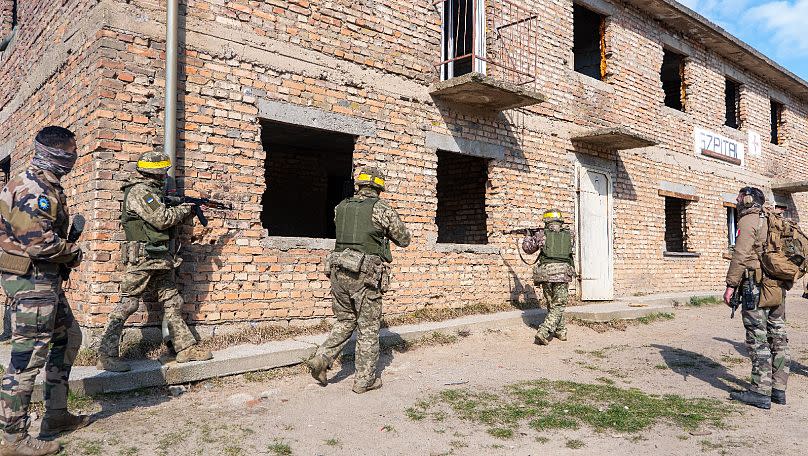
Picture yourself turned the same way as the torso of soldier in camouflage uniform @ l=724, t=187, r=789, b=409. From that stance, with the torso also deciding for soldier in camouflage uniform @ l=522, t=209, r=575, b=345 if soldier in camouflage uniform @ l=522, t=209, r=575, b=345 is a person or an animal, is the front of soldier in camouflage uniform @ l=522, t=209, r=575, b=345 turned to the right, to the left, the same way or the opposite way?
to the right

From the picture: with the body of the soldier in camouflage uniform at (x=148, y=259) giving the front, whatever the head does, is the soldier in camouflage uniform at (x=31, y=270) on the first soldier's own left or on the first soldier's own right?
on the first soldier's own right

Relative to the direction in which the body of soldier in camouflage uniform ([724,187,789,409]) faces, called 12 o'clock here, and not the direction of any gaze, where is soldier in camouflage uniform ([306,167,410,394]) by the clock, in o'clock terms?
soldier in camouflage uniform ([306,167,410,394]) is roughly at 11 o'clock from soldier in camouflage uniform ([724,187,789,409]).

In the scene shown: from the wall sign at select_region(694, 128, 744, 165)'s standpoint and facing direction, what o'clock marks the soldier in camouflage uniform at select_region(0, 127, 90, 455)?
The soldier in camouflage uniform is roughly at 2 o'clock from the wall sign.

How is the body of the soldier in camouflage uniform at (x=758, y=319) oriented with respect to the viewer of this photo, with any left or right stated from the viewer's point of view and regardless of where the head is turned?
facing to the left of the viewer

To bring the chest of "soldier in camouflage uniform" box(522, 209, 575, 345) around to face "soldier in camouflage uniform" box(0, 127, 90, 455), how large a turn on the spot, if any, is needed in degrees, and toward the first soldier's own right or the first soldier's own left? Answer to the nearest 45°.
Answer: approximately 135° to the first soldier's own left

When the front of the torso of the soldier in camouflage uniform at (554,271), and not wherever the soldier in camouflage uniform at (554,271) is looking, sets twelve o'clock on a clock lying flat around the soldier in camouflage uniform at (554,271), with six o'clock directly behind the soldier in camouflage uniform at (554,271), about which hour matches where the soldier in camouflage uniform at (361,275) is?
the soldier in camouflage uniform at (361,275) is roughly at 7 o'clock from the soldier in camouflage uniform at (554,271).

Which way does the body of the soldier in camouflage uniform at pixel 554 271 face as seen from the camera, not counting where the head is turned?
away from the camera

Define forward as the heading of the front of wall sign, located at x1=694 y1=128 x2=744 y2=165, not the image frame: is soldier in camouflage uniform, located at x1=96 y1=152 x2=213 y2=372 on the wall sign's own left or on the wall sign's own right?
on the wall sign's own right

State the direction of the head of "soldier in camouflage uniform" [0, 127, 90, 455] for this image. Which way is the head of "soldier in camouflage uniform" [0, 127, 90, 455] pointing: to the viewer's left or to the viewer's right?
to the viewer's right

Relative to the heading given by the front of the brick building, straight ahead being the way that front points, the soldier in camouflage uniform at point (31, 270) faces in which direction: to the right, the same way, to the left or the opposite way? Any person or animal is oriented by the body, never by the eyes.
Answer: to the left

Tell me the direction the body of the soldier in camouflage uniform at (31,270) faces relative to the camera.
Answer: to the viewer's right
